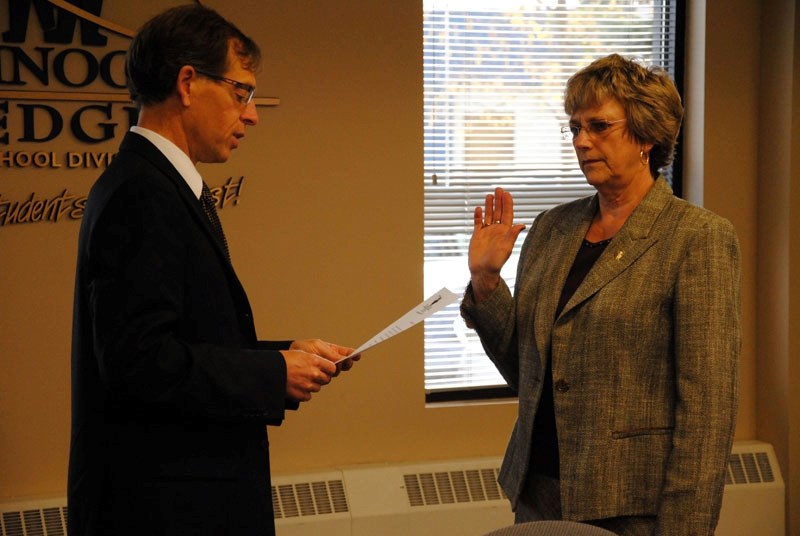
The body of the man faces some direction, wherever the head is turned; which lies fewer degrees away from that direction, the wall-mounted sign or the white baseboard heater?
the white baseboard heater

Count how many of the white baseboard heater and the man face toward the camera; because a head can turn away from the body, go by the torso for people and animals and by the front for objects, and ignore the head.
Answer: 1

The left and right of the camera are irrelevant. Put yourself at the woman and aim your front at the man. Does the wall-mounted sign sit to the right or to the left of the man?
right

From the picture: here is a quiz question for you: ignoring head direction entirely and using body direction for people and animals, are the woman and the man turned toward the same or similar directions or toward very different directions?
very different directions

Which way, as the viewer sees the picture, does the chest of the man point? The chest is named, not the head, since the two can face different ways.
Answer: to the viewer's right

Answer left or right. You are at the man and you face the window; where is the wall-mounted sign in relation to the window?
left

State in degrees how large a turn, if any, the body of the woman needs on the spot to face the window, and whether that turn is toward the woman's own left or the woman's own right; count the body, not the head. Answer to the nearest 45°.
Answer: approximately 135° to the woman's own right

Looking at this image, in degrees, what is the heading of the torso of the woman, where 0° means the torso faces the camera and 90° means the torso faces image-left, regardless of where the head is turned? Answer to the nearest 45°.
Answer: approximately 45°

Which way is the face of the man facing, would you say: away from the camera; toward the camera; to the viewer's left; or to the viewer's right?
to the viewer's right
